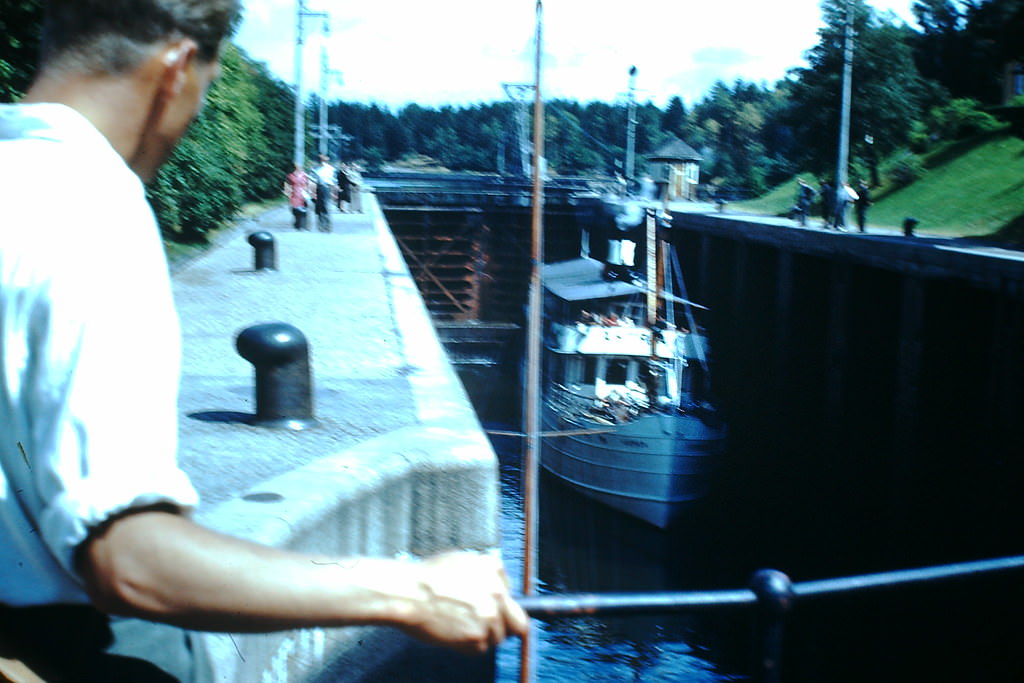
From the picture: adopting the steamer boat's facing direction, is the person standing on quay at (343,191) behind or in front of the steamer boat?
behind

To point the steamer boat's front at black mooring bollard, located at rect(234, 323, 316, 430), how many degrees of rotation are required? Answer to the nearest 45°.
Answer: approximately 45° to its right

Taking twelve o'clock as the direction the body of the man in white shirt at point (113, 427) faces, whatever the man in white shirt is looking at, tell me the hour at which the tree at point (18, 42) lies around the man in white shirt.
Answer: The tree is roughly at 10 o'clock from the man in white shirt.

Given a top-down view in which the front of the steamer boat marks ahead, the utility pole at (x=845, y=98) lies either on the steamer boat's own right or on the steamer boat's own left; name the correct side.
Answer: on the steamer boat's own left

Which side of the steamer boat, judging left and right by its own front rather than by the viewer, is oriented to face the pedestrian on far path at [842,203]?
left

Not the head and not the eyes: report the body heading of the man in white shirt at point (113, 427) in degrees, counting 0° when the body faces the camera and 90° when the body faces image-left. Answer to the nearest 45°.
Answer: approximately 225°

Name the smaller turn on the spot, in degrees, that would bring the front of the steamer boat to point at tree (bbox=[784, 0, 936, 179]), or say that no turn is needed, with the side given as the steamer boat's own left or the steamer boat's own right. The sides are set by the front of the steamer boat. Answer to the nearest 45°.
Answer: approximately 135° to the steamer boat's own left

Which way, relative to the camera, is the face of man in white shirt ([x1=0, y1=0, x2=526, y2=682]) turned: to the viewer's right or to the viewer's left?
to the viewer's right

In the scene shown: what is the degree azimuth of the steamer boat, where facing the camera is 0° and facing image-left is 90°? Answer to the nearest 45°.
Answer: approximately 315°

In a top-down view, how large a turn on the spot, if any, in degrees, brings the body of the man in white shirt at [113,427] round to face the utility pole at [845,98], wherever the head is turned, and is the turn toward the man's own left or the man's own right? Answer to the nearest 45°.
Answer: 0° — they already face it
